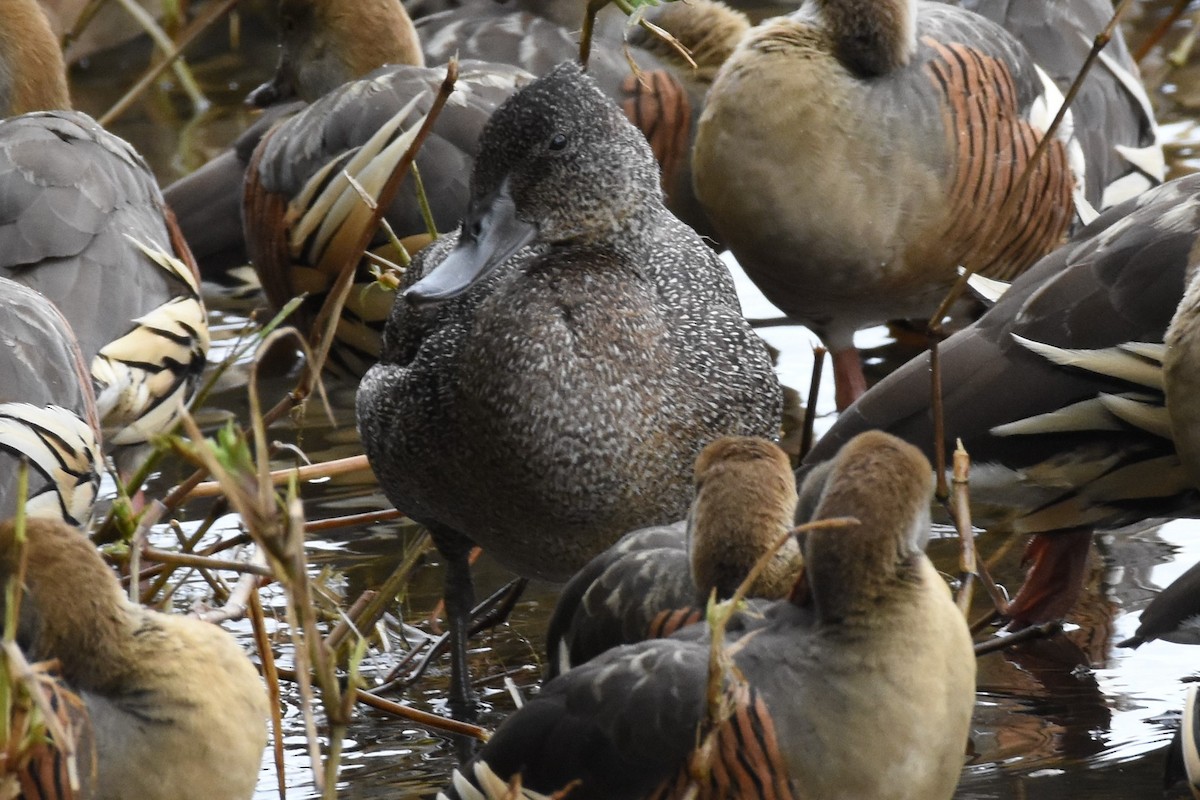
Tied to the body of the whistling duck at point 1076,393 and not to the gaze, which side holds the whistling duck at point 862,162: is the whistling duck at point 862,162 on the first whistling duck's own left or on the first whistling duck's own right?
on the first whistling duck's own left

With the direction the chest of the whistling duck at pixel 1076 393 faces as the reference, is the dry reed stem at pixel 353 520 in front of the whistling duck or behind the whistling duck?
behind

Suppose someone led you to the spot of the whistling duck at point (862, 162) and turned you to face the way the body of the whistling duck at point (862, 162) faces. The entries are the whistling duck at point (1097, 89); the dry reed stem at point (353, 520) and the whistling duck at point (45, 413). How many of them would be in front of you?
2

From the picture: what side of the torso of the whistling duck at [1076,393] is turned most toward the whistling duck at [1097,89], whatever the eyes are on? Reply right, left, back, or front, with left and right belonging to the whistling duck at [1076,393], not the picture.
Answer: left

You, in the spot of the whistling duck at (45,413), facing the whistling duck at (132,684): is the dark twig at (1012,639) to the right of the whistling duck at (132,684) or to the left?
left

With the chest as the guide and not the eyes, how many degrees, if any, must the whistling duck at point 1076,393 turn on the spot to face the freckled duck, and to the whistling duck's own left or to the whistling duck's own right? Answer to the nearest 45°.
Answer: approximately 135° to the whistling duck's own right

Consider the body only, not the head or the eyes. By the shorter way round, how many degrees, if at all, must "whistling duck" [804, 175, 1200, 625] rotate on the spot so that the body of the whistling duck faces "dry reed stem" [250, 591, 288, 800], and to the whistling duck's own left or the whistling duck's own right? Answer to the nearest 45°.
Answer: approximately 135° to the whistling duck's own right

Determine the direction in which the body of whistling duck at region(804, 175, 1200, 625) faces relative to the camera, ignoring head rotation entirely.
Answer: to the viewer's right

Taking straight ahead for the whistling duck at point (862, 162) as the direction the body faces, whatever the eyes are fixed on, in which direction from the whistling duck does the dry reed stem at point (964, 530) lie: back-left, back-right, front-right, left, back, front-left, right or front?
front-left

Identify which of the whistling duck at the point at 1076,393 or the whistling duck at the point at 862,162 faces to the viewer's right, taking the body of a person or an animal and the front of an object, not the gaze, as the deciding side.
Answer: the whistling duck at the point at 1076,393
